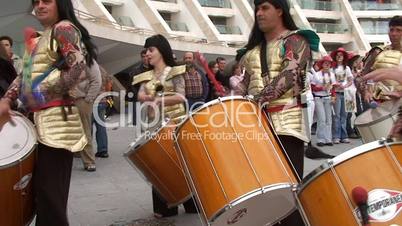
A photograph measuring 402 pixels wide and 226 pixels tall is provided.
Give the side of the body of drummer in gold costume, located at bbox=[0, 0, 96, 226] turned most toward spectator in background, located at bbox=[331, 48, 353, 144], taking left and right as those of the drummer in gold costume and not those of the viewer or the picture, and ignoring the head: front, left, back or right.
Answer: back

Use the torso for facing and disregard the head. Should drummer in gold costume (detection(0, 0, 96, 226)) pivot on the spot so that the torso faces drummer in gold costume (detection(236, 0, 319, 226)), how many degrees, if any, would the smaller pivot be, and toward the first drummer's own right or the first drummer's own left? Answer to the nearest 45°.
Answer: approximately 135° to the first drummer's own left

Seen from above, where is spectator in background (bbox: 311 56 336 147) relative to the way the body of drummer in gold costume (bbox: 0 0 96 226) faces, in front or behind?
behind

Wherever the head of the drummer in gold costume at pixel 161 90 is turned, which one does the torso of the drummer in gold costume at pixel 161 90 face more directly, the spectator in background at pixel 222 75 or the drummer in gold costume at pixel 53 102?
the drummer in gold costume

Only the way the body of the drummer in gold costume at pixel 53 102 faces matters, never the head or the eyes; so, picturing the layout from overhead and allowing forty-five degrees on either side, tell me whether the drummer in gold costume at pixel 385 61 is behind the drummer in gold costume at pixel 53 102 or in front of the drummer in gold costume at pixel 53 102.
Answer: behind

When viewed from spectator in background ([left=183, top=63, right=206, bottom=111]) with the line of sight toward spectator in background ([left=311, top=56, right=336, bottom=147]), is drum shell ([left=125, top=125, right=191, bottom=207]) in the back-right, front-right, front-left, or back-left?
back-right

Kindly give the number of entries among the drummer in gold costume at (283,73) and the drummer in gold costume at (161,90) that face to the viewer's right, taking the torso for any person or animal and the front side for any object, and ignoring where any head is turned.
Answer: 0

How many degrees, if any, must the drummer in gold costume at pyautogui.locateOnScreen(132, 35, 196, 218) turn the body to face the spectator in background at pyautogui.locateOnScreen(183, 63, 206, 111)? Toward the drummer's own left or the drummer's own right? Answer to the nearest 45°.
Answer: approximately 135° to the drummer's own right

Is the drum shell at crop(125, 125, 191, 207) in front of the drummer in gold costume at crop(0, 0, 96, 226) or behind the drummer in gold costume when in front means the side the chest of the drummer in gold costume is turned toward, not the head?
behind

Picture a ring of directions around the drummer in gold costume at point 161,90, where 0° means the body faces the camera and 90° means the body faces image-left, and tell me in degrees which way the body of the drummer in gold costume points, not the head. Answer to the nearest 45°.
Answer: approximately 45°

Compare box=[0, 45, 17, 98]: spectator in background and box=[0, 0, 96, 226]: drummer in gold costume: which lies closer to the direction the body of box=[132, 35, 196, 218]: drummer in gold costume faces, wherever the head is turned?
the drummer in gold costume

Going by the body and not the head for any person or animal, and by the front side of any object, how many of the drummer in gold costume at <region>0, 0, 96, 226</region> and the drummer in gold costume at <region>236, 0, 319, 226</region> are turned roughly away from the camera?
0

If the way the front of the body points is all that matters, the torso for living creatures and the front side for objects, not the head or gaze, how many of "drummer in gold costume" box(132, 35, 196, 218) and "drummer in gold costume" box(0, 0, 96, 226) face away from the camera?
0
